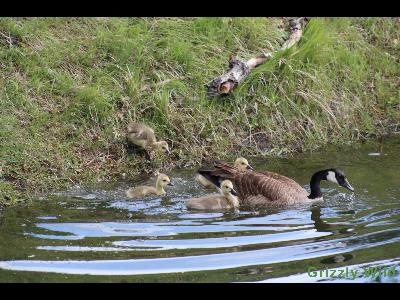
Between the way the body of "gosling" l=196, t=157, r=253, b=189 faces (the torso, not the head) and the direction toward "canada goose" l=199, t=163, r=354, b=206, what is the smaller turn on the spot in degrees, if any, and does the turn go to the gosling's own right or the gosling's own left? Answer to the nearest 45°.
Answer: approximately 45° to the gosling's own right

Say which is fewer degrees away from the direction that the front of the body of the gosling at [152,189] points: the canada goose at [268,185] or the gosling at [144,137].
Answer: the canada goose

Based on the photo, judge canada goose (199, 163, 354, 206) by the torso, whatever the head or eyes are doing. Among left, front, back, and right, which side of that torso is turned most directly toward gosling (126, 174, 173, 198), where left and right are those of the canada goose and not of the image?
back

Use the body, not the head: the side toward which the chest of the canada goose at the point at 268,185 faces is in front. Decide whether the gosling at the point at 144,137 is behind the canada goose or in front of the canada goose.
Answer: behind

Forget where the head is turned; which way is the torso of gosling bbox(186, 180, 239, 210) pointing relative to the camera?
to the viewer's right

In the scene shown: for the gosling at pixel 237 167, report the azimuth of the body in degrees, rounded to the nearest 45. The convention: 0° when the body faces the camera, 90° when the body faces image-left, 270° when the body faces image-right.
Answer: approximately 270°

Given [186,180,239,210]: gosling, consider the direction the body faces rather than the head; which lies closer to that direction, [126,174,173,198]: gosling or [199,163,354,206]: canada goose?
the canada goose

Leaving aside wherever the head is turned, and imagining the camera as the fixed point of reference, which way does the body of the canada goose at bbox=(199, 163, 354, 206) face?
to the viewer's right

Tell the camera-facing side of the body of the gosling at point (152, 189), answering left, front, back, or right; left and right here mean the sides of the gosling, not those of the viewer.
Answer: right
